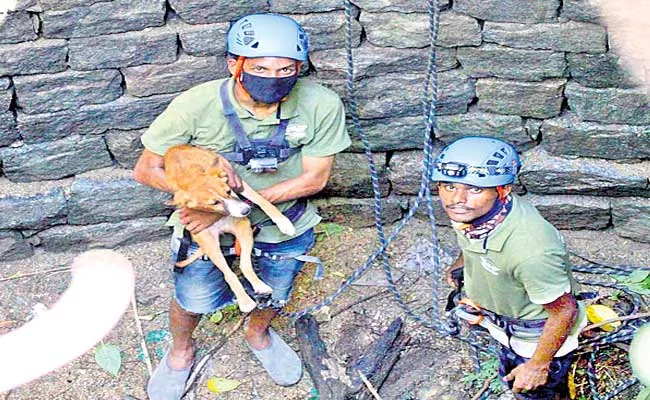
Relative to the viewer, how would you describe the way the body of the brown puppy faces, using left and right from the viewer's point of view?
facing the viewer and to the right of the viewer

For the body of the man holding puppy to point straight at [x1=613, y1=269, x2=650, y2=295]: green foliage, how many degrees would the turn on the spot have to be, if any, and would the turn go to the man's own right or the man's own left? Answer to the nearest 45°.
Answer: approximately 90° to the man's own left

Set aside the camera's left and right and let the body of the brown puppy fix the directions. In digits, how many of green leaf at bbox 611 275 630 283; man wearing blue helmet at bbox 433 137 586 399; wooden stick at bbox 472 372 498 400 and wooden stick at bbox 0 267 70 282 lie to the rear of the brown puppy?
1

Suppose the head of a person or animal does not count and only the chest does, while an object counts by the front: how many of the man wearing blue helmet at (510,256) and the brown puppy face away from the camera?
0

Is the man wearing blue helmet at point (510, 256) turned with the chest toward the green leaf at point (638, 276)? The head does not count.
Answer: no

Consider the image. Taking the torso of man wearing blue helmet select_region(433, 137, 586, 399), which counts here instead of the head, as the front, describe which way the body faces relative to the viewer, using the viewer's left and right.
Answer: facing the viewer and to the left of the viewer

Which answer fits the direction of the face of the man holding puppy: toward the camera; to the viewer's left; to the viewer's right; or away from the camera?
toward the camera

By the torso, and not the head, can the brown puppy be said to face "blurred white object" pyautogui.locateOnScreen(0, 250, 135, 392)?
no

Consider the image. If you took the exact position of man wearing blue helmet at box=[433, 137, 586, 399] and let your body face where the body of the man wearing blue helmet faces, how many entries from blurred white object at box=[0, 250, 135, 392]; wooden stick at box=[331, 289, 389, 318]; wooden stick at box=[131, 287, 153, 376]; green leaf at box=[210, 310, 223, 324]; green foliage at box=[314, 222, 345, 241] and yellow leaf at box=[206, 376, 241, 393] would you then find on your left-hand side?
0

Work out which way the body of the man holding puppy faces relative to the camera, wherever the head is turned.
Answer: toward the camera
